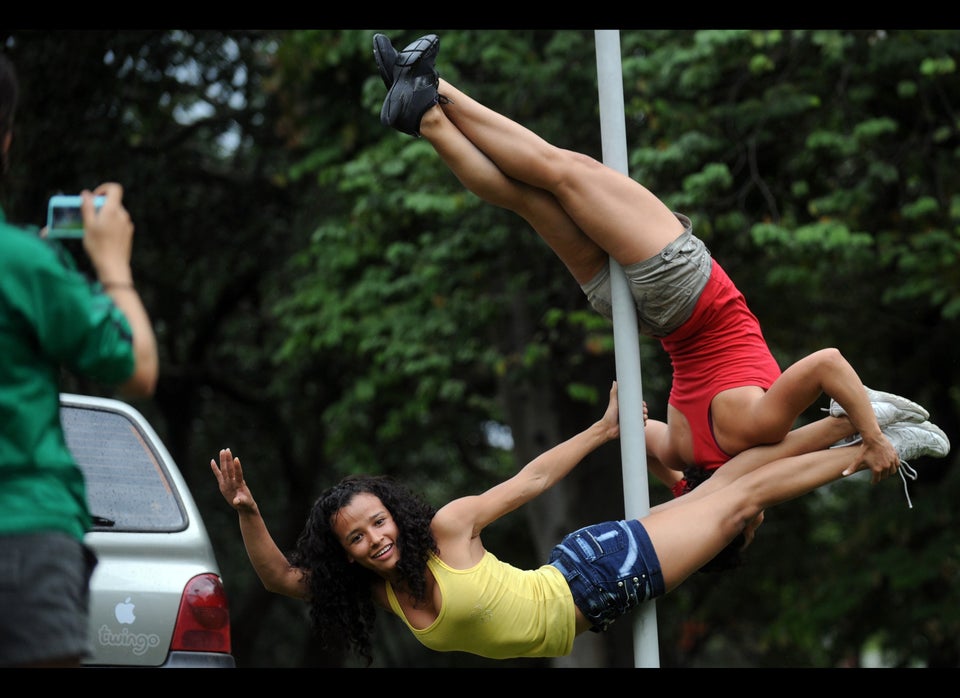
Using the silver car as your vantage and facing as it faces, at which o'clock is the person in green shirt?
The person in green shirt is roughly at 6 o'clock from the silver car.

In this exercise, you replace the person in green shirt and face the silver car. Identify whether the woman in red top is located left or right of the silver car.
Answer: right

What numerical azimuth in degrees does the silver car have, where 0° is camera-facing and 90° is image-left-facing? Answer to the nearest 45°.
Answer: approximately 180°

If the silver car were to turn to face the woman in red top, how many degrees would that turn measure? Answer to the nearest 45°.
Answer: approximately 90° to its right

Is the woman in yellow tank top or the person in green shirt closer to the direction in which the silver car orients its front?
the woman in yellow tank top

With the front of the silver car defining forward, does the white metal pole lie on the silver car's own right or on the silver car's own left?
on the silver car's own right
